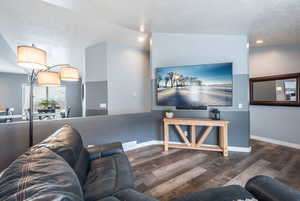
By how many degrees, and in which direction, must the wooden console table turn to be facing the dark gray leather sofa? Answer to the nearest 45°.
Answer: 0° — it already faces it

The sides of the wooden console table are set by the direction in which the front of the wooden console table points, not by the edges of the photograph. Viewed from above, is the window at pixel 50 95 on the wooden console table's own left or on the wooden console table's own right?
on the wooden console table's own right

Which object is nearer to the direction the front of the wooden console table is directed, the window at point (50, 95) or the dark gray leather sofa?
the dark gray leather sofa

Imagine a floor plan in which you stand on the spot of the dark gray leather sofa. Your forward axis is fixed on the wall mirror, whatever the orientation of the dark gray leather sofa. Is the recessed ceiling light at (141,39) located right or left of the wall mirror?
left

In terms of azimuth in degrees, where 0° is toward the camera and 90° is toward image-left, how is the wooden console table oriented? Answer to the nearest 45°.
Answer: approximately 0°

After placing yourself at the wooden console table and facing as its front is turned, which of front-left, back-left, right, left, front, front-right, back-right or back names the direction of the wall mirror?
back-left

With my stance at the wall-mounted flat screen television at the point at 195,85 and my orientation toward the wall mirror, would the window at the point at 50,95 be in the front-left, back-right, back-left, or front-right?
back-left
